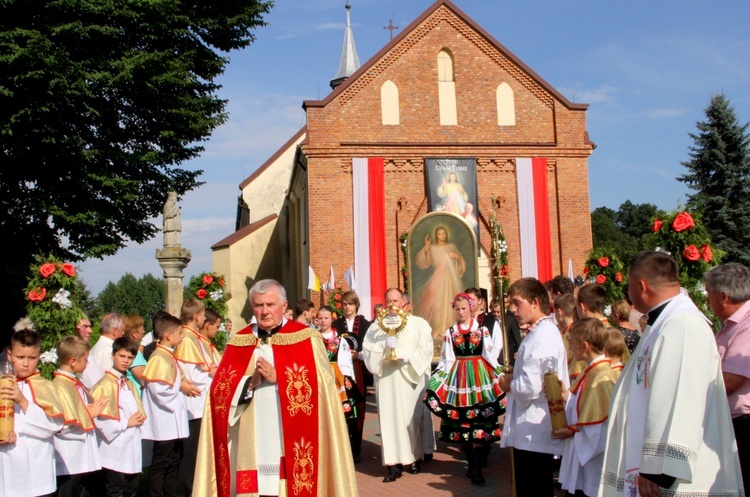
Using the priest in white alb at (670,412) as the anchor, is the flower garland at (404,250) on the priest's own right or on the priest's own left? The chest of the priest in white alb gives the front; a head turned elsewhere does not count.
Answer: on the priest's own right

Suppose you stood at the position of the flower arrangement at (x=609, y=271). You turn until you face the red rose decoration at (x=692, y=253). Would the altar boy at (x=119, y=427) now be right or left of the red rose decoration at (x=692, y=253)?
right

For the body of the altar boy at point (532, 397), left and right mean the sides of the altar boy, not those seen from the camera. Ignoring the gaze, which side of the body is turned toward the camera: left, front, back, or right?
left

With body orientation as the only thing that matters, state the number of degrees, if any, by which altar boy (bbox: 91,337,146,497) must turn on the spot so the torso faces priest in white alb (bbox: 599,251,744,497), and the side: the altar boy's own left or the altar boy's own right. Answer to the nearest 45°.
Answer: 0° — they already face them

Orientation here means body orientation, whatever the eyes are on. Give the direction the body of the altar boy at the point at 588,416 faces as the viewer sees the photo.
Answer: to the viewer's left

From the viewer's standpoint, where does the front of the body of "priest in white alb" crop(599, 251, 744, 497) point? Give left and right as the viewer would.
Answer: facing to the left of the viewer

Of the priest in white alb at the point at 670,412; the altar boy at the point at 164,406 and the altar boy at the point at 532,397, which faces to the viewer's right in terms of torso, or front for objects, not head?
the altar boy at the point at 164,406

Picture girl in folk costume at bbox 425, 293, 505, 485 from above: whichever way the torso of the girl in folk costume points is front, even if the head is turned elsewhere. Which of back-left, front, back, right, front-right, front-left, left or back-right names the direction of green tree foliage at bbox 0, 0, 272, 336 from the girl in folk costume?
back-right

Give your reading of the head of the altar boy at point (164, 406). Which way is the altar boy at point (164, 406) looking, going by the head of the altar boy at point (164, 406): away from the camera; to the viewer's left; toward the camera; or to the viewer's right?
to the viewer's right

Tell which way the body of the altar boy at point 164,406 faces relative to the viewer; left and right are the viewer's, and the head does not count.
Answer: facing to the right of the viewer

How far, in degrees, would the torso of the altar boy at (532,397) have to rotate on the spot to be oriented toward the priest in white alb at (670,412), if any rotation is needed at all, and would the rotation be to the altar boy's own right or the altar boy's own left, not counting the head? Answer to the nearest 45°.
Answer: approximately 90° to the altar boy's own left

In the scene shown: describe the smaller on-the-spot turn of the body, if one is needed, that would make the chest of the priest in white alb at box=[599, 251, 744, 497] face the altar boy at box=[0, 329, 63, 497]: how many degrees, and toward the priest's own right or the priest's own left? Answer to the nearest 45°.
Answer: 0° — they already face them
